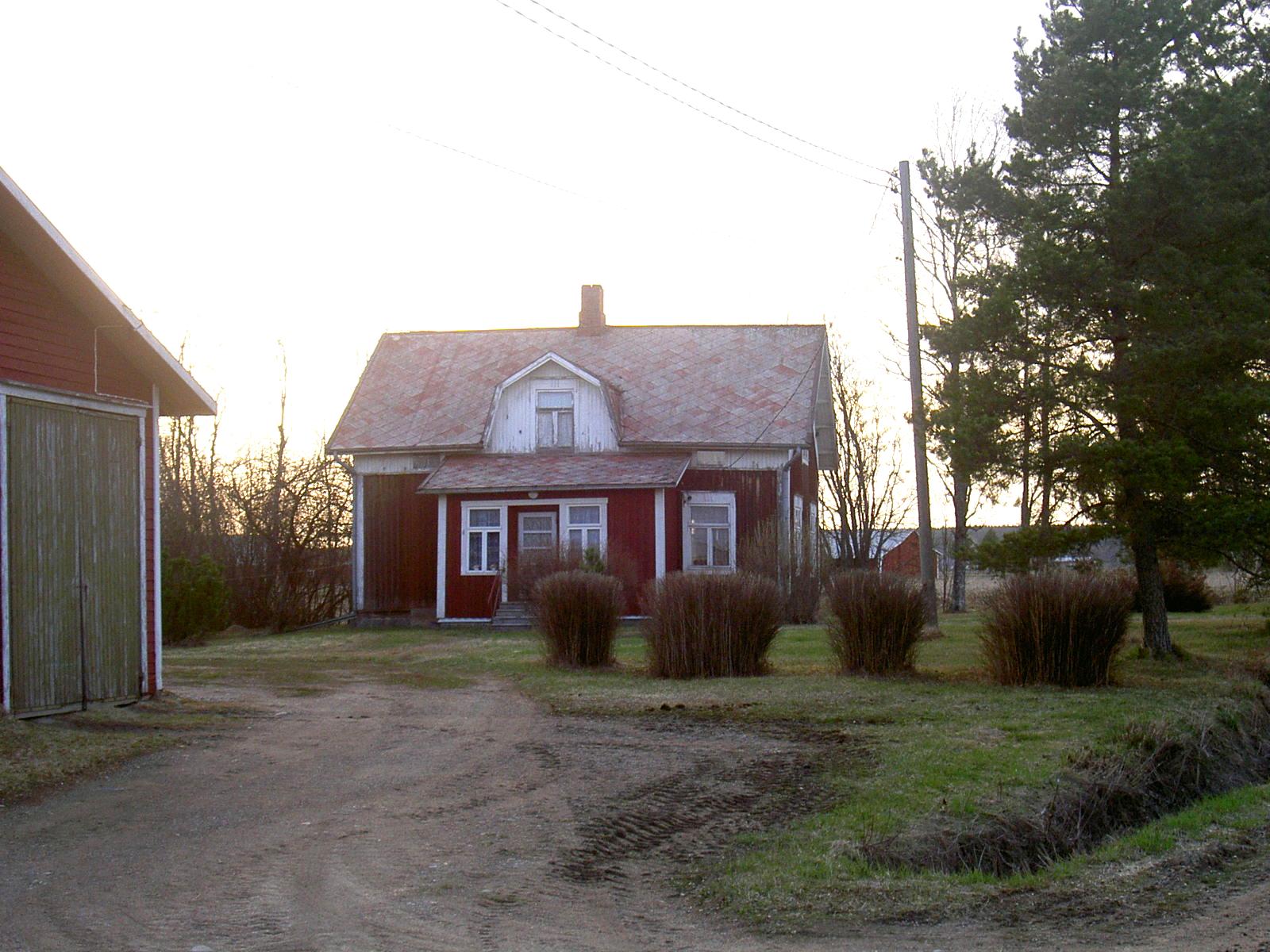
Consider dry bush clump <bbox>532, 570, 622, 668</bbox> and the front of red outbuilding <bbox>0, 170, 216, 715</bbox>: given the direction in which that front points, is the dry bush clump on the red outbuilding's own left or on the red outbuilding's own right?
on the red outbuilding's own left

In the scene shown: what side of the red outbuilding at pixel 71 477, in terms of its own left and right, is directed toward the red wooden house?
left

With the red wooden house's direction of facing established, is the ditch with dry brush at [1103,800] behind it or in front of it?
in front

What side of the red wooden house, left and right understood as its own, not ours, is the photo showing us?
front

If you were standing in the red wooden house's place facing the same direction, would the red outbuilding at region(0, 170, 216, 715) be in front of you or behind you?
in front

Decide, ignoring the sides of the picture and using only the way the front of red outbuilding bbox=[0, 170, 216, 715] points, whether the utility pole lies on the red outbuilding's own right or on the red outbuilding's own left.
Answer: on the red outbuilding's own left

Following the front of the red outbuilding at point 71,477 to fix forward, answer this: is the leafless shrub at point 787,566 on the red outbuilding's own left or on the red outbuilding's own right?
on the red outbuilding's own left

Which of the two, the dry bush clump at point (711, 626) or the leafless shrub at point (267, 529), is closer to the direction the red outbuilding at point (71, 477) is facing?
the dry bush clump

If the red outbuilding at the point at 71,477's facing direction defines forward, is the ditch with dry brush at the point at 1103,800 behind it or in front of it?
in front

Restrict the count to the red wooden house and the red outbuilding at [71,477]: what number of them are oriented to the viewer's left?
0
